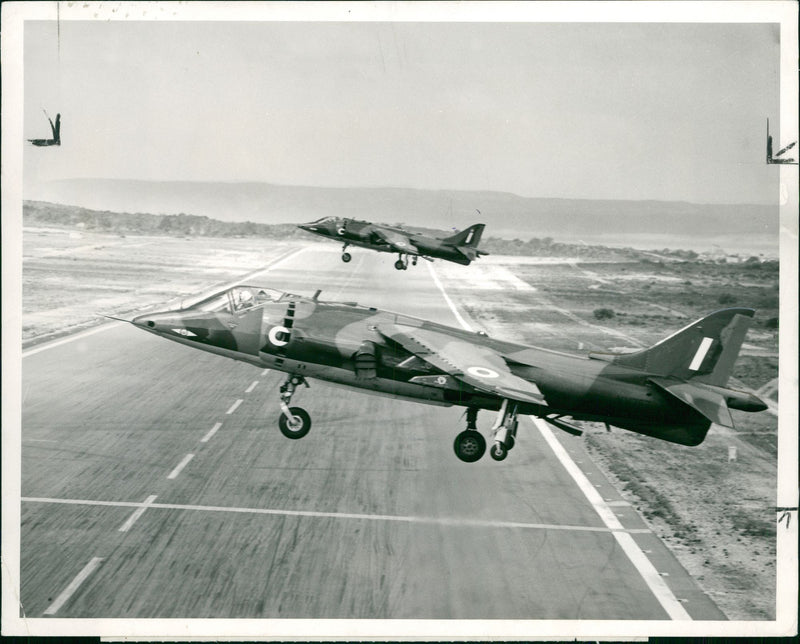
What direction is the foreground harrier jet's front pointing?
to the viewer's left

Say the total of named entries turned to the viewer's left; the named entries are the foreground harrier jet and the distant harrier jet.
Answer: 2

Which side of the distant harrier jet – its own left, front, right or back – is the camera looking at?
left

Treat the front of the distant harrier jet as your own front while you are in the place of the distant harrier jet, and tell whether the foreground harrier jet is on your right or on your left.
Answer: on your left

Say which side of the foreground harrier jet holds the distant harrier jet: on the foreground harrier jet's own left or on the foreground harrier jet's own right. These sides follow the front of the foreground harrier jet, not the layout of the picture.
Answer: on the foreground harrier jet's own right
